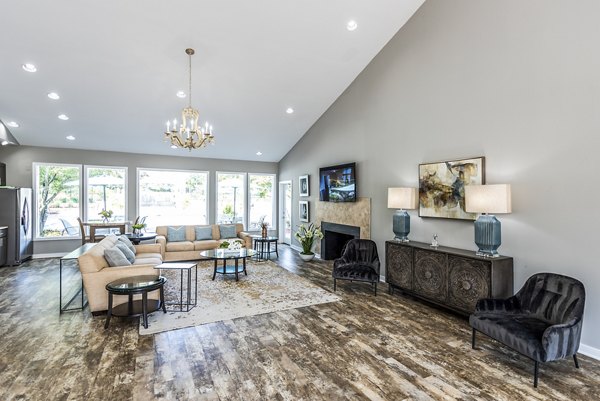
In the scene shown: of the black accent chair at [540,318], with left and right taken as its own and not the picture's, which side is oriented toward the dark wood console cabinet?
right

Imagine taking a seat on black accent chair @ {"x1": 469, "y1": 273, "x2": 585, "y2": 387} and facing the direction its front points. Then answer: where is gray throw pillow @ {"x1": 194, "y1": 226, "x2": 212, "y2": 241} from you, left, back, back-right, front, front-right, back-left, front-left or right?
front-right

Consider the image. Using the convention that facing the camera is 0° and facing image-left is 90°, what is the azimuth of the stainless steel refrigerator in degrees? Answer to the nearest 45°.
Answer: approximately 315°

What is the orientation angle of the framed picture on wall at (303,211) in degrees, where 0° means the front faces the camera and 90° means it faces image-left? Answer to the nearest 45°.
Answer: approximately 45°

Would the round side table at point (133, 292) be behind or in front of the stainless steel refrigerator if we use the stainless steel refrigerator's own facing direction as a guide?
in front

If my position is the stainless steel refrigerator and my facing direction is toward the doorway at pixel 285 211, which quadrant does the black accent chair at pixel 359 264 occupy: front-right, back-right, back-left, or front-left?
front-right

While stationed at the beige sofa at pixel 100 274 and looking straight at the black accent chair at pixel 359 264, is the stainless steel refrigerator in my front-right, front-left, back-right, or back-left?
back-left

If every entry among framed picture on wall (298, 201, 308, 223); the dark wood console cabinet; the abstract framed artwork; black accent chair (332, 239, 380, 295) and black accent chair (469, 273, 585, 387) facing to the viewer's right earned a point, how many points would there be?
0

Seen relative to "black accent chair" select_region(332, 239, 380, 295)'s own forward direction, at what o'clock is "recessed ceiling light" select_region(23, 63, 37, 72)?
The recessed ceiling light is roughly at 1 o'clock from the black accent chair.

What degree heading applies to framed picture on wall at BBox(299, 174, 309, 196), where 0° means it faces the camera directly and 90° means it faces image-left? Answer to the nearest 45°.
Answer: approximately 45°

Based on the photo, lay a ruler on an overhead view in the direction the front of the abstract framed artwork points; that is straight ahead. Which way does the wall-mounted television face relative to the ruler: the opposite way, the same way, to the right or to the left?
the same way

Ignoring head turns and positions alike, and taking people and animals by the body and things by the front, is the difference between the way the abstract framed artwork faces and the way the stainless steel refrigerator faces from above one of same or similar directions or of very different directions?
very different directions

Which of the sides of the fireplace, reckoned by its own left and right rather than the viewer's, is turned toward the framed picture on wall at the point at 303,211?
right

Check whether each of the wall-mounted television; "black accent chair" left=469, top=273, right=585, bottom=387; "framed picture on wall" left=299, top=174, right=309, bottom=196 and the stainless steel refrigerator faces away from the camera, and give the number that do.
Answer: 0

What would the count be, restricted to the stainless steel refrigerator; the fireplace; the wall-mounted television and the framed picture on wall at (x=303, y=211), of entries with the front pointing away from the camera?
0

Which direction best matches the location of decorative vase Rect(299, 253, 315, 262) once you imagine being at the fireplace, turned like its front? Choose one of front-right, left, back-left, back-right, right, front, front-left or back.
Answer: front-right
